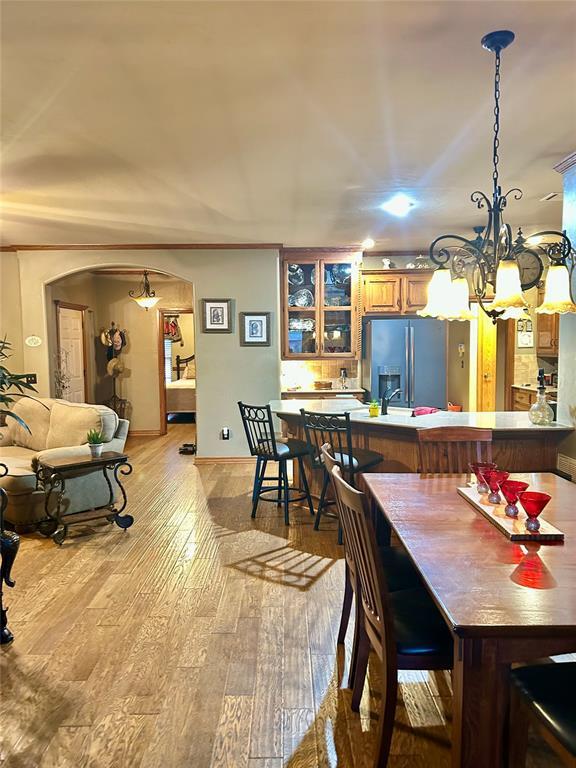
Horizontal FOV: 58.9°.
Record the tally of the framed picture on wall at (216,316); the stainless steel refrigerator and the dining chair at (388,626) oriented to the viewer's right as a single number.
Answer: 1

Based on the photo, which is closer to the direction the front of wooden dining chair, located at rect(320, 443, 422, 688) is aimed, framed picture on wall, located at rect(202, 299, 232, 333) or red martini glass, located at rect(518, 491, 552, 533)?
the red martini glass

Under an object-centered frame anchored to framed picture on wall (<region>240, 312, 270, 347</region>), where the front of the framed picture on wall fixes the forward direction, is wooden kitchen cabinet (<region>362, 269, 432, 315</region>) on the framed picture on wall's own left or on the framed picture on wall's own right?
on the framed picture on wall's own left

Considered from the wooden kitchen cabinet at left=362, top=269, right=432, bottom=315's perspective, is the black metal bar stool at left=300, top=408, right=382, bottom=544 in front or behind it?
in front

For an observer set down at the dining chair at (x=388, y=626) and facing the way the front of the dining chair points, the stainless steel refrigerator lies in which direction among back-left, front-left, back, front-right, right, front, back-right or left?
left

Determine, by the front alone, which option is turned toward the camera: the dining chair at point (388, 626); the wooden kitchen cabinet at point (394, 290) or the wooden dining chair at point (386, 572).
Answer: the wooden kitchen cabinet

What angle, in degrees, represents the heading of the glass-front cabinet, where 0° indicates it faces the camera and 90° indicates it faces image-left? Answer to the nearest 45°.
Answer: approximately 0°

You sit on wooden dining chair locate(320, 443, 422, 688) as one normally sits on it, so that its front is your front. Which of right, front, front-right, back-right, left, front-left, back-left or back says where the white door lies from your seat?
back-left

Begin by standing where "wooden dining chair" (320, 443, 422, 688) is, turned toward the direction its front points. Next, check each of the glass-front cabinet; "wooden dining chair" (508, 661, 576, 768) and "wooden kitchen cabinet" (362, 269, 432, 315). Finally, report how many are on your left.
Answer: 2

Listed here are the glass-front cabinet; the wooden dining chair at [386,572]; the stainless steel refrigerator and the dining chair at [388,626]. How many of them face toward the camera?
2

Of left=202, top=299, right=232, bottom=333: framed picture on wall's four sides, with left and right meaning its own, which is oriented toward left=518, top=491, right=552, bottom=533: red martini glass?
front

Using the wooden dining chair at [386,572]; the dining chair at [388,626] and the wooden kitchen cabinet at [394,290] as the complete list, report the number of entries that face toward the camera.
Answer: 1

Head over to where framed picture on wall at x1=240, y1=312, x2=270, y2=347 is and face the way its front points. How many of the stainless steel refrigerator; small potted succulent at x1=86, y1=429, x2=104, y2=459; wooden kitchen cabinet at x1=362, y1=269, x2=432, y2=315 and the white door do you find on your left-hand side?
2

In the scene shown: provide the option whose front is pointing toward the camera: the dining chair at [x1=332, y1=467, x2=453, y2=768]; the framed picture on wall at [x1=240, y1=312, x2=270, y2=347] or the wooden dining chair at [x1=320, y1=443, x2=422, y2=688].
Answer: the framed picture on wall

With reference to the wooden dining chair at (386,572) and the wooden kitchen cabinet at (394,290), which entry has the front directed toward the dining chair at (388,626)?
the wooden kitchen cabinet

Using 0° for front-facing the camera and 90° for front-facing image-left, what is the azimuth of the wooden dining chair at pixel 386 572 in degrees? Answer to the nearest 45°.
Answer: approximately 270°
